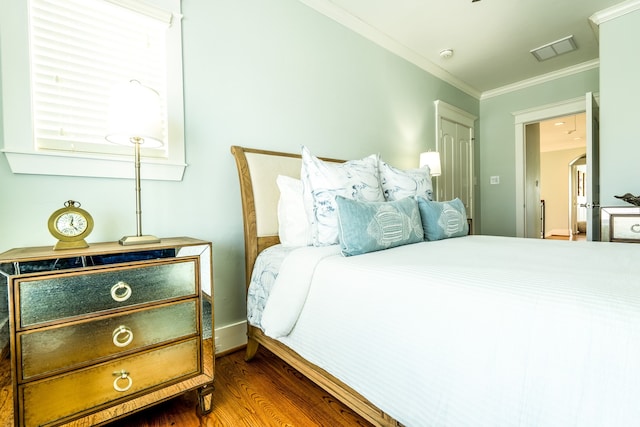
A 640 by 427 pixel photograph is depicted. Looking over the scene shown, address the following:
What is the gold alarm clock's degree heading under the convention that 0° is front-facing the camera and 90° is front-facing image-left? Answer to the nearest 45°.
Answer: approximately 0°

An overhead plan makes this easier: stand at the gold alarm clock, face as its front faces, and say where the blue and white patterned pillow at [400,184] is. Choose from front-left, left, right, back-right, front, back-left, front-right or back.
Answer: left

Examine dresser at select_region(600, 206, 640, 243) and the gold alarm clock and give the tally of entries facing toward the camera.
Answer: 2

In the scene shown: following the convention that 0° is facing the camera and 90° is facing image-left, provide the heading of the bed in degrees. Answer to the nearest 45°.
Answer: approximately 315°

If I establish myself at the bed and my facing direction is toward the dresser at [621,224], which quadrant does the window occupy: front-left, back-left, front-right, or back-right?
back-left

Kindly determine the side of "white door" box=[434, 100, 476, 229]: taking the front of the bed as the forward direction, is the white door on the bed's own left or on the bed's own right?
on the bed's own left

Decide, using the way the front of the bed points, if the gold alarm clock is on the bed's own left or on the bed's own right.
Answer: on the bed's own right

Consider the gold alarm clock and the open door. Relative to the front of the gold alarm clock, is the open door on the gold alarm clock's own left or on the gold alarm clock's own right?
on the gold alarm clock's own left

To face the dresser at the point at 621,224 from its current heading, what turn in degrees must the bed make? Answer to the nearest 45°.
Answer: approximately 90° to its left

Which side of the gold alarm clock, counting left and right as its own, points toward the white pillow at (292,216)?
left
